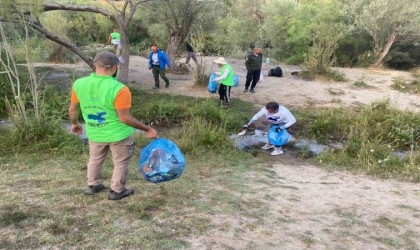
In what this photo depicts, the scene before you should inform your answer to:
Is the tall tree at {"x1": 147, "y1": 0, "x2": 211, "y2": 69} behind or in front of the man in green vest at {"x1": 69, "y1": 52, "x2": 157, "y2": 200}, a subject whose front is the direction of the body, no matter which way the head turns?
in front

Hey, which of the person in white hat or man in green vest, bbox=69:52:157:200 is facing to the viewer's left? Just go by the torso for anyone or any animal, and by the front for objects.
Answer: the person in white hat

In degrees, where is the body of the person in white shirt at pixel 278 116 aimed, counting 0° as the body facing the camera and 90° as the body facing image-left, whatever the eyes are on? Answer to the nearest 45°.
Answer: approximately 45°

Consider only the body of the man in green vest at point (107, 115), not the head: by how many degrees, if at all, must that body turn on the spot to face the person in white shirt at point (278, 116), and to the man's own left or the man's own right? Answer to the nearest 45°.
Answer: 0° — they already face them

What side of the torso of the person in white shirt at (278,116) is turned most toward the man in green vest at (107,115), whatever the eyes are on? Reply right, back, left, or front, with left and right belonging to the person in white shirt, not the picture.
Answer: front

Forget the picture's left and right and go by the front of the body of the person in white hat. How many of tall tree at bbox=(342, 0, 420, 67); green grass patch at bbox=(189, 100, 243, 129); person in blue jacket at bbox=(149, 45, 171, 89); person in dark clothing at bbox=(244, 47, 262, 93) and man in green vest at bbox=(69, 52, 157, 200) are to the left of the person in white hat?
2

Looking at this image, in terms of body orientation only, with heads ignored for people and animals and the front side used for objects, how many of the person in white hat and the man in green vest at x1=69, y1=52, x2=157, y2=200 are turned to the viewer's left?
1

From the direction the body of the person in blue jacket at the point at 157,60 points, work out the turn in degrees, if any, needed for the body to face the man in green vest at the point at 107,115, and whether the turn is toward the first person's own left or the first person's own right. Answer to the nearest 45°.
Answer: approximately 45° to the first person's own left

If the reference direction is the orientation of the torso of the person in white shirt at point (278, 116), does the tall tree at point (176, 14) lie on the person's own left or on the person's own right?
on the person's own right

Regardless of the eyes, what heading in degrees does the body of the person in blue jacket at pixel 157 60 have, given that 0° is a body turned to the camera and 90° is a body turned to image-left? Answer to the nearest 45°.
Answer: approximately 45°

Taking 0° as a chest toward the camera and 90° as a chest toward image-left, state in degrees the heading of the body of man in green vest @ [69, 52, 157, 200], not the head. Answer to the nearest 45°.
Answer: approximately 225°
